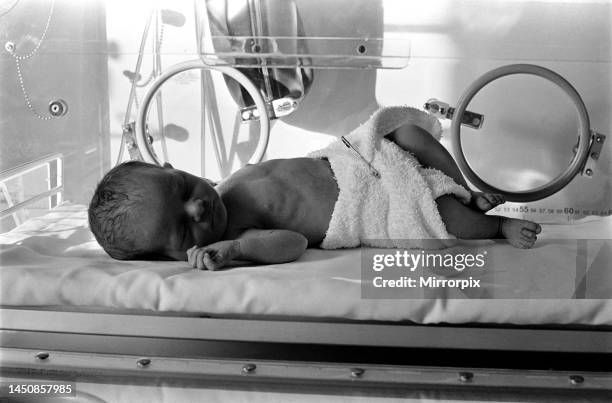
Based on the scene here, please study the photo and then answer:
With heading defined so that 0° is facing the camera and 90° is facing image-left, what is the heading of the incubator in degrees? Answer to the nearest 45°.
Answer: approximately 0°
